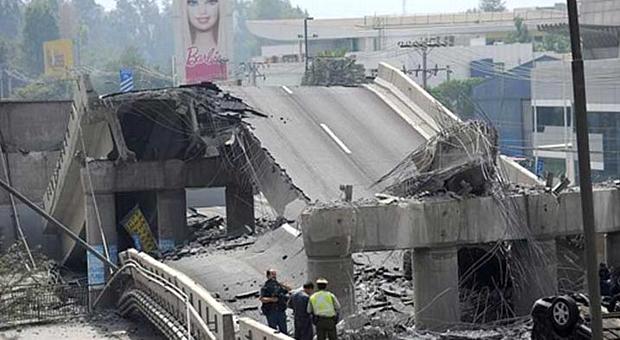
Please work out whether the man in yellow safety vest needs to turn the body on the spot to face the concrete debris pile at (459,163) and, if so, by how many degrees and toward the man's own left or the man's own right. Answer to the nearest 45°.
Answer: approximately 45° to the man's own right

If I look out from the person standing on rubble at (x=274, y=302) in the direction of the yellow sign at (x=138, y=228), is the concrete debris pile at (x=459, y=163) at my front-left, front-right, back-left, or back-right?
front-right

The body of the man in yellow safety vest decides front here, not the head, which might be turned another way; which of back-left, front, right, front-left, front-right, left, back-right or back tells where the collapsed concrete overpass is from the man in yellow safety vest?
front

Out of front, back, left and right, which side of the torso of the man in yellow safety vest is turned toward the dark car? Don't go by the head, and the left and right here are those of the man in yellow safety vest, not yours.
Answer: right

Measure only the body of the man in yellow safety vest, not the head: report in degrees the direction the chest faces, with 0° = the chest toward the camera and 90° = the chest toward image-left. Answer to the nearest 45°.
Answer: approximately 180°

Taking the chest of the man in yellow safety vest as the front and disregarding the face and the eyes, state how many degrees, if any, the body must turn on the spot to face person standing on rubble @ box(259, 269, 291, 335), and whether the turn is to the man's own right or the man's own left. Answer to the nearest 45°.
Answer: approximately 45° to the man's own left

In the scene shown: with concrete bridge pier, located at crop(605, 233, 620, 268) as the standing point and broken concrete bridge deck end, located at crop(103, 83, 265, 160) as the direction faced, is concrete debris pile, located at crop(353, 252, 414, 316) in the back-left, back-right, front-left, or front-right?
front-left

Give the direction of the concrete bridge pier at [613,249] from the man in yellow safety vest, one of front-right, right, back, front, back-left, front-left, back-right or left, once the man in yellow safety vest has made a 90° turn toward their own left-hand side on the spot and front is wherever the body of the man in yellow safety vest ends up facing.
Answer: back-right

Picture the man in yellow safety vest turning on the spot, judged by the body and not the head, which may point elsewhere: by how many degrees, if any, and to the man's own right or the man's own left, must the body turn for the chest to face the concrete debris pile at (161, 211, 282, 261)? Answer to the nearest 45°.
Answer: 0° — they already face it
